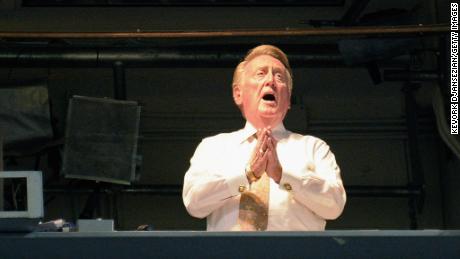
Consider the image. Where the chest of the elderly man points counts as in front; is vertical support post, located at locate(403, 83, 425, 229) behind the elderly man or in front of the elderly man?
behind

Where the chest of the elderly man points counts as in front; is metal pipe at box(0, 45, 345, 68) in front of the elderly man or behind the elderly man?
behind

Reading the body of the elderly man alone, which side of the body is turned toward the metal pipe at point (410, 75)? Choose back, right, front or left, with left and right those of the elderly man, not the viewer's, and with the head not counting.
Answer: back

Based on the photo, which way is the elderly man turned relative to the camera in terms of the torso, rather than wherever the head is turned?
toward the camera

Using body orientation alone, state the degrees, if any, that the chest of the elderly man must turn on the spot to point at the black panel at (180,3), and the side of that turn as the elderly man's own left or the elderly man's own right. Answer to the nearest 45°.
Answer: approximately 180°

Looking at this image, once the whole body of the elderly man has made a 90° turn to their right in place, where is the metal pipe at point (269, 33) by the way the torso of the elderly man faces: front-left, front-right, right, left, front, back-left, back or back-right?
right
